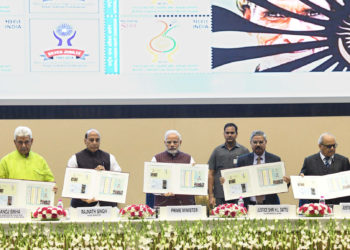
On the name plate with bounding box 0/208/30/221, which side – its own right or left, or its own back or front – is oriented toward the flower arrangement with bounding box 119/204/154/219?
left

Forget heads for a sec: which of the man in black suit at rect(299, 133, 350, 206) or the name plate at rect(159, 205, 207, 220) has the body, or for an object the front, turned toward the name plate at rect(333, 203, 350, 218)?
the man in black suit

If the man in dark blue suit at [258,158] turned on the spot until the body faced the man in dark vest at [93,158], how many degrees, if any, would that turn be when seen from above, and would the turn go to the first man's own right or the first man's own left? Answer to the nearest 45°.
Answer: approximately 90° to the first man's own right

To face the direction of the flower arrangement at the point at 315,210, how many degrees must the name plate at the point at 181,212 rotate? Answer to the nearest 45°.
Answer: approximately 90° to its left

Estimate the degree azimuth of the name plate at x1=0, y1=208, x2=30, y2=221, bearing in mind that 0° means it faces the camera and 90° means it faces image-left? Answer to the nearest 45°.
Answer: approximately 0°

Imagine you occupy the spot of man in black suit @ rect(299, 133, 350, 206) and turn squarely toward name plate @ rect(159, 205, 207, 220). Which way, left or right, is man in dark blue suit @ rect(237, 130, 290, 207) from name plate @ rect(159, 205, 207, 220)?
right

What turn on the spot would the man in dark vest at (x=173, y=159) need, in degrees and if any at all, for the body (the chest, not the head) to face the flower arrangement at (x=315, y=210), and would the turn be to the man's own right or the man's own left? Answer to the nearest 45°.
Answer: approximately 45° to the man's own left
